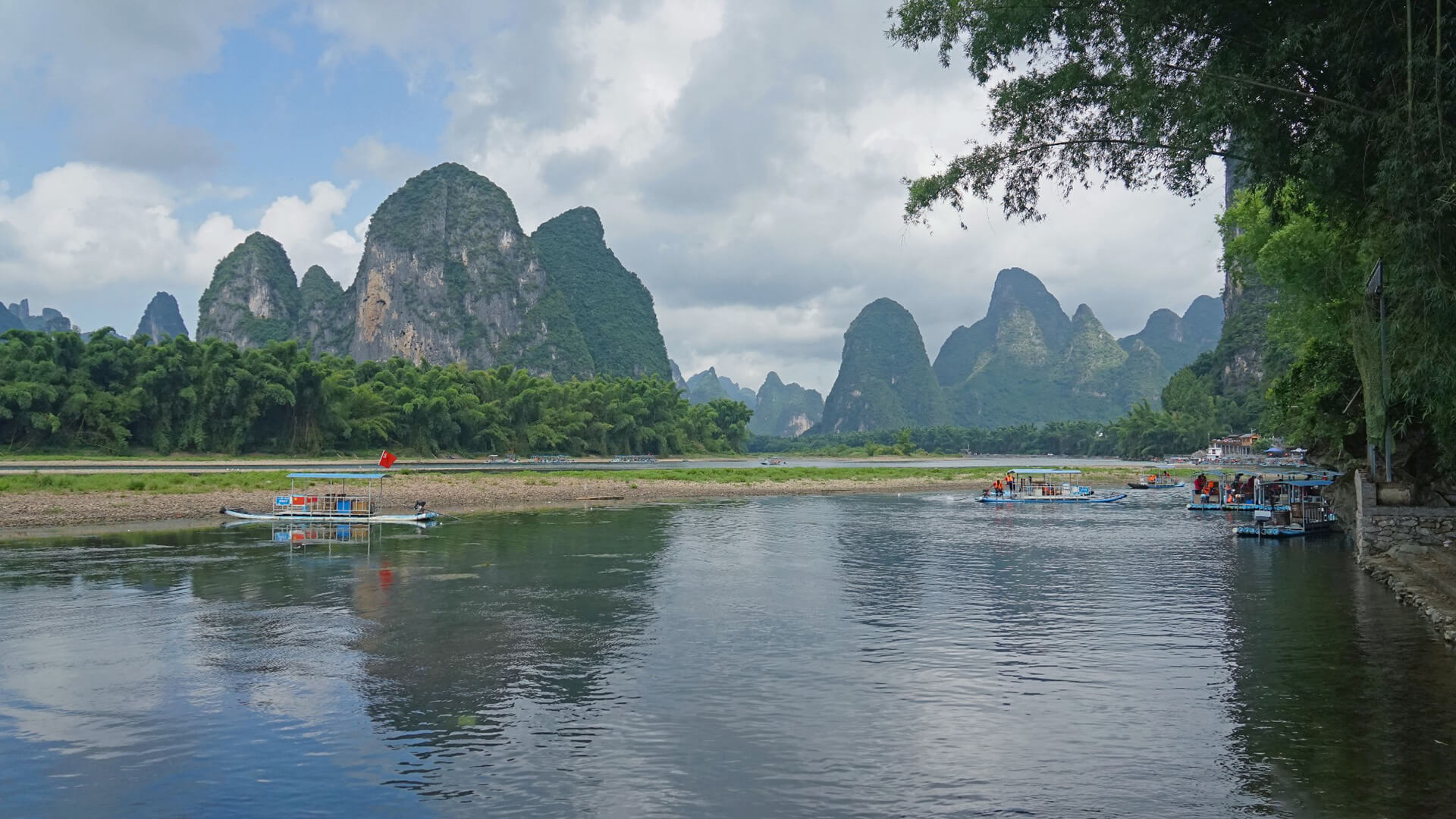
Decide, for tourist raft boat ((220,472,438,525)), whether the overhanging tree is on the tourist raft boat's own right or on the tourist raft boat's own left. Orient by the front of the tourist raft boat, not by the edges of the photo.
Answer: on the tourist raft boat's own left

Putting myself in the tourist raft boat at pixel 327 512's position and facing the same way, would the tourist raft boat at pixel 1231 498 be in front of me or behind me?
behind

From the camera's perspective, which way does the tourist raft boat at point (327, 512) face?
to the viewer's left

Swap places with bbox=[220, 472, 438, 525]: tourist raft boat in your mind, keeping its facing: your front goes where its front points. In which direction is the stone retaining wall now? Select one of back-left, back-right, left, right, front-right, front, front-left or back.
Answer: back-left

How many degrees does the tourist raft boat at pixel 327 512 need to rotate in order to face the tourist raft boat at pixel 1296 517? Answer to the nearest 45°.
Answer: approximately 135° to its left

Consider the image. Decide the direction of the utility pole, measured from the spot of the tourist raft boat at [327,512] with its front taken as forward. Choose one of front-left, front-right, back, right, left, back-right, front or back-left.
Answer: back-left
